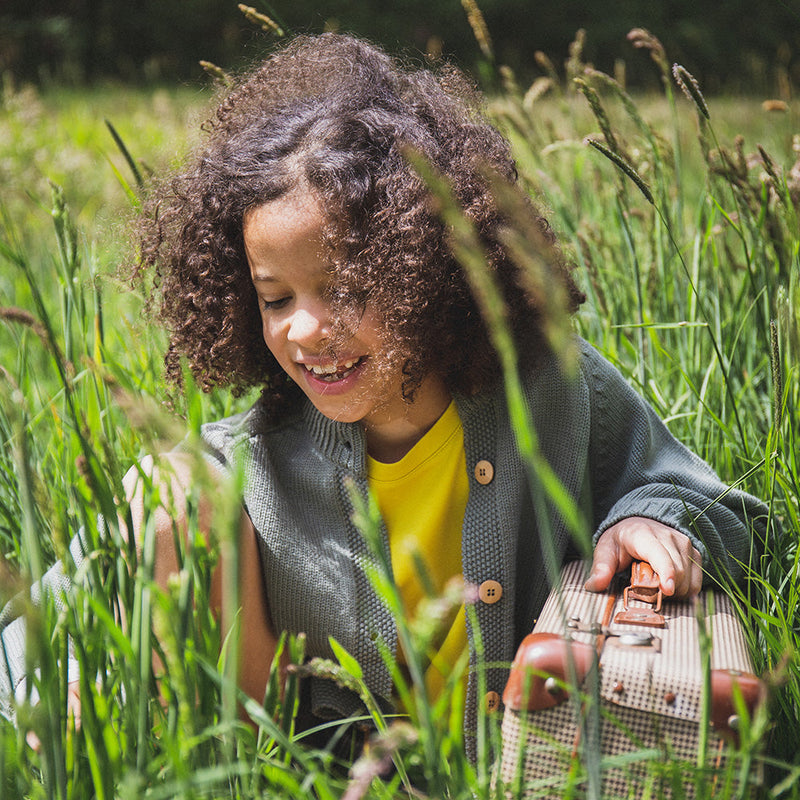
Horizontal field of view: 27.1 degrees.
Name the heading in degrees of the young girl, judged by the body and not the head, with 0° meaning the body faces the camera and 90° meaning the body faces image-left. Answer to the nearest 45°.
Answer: approximately 0°

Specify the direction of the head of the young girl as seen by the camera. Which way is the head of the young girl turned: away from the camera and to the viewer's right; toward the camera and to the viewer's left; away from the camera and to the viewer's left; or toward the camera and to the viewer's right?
toward the camera and to the viewer's left

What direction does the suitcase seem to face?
toward the camera
